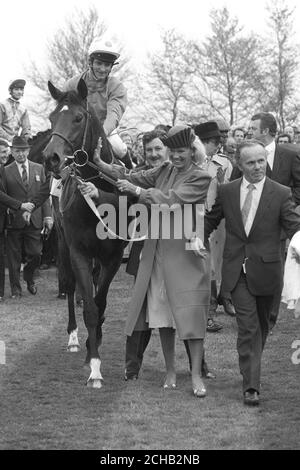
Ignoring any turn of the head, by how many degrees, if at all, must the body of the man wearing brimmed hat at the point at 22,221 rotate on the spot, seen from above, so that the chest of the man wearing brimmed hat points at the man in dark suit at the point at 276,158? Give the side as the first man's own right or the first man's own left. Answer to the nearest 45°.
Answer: approximately 45° to the first man's own left

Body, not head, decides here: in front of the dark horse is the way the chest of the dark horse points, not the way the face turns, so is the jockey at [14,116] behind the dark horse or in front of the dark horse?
behind

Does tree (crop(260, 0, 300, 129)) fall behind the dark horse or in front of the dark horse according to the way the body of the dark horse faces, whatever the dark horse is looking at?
behind

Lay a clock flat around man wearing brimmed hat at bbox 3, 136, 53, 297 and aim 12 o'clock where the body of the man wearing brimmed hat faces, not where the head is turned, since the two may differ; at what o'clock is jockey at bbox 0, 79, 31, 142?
The jockey is roughly at 6 o'clock from the man wearing brimmed hat.

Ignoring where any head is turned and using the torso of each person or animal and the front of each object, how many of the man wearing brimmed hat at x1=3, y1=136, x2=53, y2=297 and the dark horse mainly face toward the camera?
2

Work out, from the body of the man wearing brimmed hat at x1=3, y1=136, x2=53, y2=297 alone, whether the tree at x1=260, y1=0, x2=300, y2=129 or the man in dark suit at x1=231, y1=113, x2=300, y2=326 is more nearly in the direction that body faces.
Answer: the man in dark suit

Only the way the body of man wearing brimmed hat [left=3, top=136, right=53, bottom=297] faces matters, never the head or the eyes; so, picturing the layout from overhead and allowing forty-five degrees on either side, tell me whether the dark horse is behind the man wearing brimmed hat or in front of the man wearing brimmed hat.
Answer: in front

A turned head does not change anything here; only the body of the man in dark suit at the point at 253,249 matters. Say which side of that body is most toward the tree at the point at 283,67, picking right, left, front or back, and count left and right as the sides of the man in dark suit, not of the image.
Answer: back
